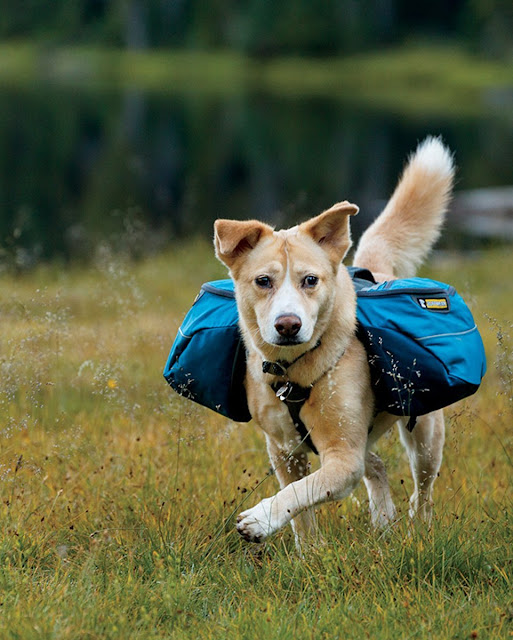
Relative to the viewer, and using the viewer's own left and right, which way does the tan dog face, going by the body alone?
facing the viewer and to the left of the viewer
